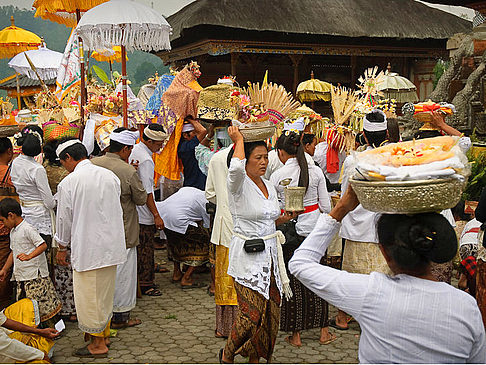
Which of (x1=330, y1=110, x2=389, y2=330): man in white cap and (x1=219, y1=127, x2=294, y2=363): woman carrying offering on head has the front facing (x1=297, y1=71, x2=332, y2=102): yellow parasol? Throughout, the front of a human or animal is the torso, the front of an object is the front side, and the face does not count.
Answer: the man in white cap

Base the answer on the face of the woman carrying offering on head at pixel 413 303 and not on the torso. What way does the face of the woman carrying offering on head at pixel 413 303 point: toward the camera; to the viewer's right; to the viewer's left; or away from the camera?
away from the camera

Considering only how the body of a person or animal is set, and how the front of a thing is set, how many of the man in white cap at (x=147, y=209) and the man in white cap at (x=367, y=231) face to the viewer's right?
1

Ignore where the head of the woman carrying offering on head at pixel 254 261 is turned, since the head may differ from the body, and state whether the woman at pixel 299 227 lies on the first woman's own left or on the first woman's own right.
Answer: on the first woman's own left

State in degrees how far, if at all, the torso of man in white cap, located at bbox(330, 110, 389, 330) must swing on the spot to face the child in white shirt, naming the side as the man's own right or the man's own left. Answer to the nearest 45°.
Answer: approximately 90° to the man's own left

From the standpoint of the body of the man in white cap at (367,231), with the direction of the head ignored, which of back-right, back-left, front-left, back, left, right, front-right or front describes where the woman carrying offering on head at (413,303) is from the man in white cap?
back

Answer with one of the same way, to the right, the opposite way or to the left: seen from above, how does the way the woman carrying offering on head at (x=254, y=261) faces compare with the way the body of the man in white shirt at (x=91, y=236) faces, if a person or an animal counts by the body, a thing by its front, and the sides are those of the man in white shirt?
the opposite way

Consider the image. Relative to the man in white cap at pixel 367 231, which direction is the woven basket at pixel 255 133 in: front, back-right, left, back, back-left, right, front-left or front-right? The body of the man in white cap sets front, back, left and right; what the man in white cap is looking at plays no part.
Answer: back-left

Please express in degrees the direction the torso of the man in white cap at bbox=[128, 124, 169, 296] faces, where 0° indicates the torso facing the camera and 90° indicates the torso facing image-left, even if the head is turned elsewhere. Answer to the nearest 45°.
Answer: approximately 270°

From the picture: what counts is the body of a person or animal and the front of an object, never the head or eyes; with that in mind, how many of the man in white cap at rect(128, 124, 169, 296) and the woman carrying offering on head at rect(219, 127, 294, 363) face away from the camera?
0
